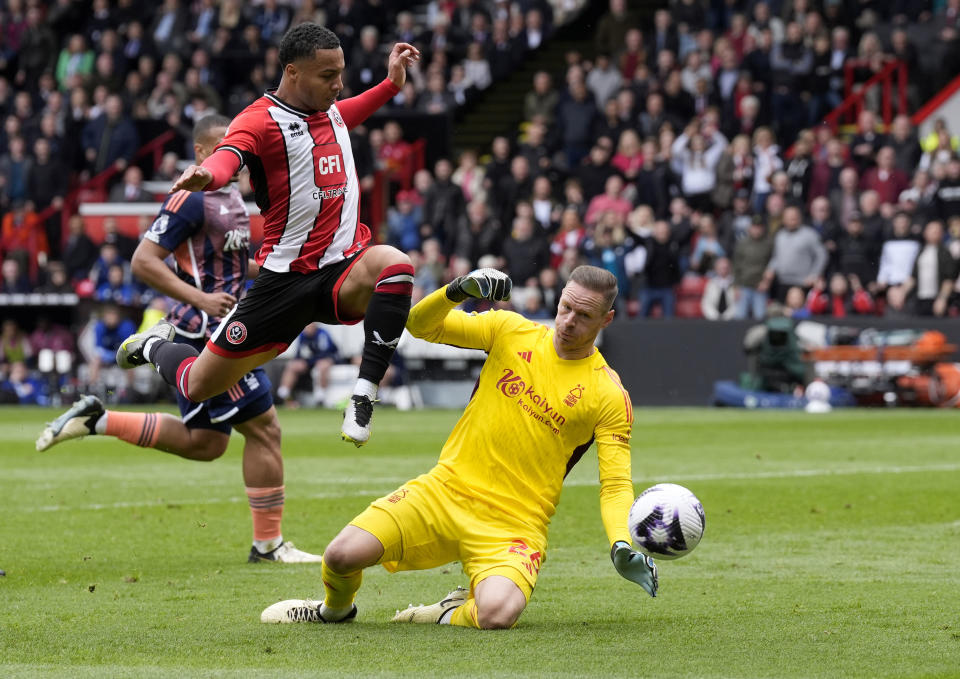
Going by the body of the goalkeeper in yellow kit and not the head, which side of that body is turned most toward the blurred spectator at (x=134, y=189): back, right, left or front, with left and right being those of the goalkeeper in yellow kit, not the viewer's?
back

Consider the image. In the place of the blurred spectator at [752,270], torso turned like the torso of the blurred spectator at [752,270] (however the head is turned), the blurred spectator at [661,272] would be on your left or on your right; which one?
on your right

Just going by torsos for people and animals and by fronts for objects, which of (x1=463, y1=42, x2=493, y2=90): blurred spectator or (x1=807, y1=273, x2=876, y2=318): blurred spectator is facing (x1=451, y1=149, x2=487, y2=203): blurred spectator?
(x1=463, y1=42, x2=493, y2=90): blurred spectator

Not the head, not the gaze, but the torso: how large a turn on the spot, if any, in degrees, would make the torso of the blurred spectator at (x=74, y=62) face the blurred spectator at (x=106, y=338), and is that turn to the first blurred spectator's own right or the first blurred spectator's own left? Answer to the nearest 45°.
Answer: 0° — they already face them

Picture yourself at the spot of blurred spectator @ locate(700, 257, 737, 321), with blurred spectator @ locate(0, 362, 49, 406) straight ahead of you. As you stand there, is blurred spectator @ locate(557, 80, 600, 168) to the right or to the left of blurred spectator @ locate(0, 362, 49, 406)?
right

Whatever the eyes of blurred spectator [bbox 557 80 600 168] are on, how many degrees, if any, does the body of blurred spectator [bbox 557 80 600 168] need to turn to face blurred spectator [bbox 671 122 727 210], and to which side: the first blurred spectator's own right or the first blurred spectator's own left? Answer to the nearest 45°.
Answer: approximately 45° to the first blurred spectator's own left

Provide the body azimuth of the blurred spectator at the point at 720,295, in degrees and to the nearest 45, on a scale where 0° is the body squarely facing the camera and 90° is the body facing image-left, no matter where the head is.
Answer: approximately 0°

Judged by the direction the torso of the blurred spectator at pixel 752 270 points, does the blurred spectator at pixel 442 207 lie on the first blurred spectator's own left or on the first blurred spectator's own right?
on the first blurred spectator's own right

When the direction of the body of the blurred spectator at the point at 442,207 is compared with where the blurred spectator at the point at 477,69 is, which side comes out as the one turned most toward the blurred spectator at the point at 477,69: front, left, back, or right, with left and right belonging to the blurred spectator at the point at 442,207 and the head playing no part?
back
